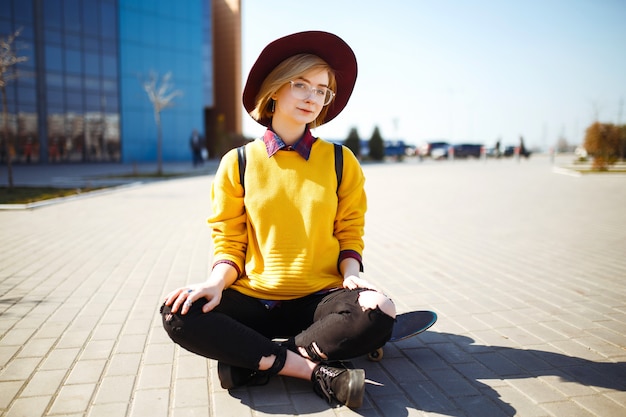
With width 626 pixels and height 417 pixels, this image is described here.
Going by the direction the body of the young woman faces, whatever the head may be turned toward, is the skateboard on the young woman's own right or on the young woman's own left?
on the young woman's own left

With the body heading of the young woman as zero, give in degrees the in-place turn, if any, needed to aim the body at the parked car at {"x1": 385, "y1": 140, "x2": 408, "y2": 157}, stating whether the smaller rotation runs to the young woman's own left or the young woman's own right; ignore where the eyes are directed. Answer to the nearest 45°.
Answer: approximately 180°

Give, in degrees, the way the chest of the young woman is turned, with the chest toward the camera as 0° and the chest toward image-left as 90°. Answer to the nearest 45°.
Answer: approximately 0°

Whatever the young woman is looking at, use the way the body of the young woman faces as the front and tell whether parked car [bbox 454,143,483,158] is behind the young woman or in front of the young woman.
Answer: behind

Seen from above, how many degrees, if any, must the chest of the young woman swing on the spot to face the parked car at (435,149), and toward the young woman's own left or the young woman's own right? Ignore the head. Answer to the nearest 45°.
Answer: approximately 180°

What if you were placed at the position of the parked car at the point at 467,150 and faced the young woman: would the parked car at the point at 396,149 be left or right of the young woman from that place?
right
